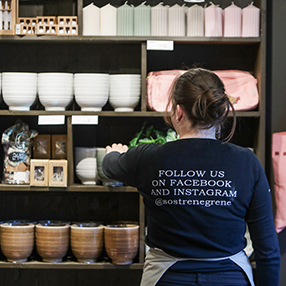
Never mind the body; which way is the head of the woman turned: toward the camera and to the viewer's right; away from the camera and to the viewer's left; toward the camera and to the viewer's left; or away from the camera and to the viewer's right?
away from the camera and to the viewer's left

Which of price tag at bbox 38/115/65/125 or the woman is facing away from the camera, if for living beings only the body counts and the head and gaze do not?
the woman

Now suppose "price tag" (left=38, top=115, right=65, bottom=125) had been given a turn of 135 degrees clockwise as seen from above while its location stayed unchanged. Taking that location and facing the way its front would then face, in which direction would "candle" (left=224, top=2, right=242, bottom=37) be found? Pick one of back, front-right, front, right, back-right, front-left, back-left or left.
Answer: back-right

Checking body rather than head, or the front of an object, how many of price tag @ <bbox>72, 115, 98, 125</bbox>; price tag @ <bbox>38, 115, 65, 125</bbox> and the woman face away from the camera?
1

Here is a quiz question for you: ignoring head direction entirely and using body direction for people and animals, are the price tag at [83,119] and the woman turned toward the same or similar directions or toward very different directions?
very different directions

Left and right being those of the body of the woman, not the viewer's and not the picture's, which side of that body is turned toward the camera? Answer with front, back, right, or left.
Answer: back

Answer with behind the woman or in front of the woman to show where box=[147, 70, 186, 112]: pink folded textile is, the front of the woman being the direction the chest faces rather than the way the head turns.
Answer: in front

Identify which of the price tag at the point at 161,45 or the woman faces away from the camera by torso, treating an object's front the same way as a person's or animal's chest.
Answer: the woman

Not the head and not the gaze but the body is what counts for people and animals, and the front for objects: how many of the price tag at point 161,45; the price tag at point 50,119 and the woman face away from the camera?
1
